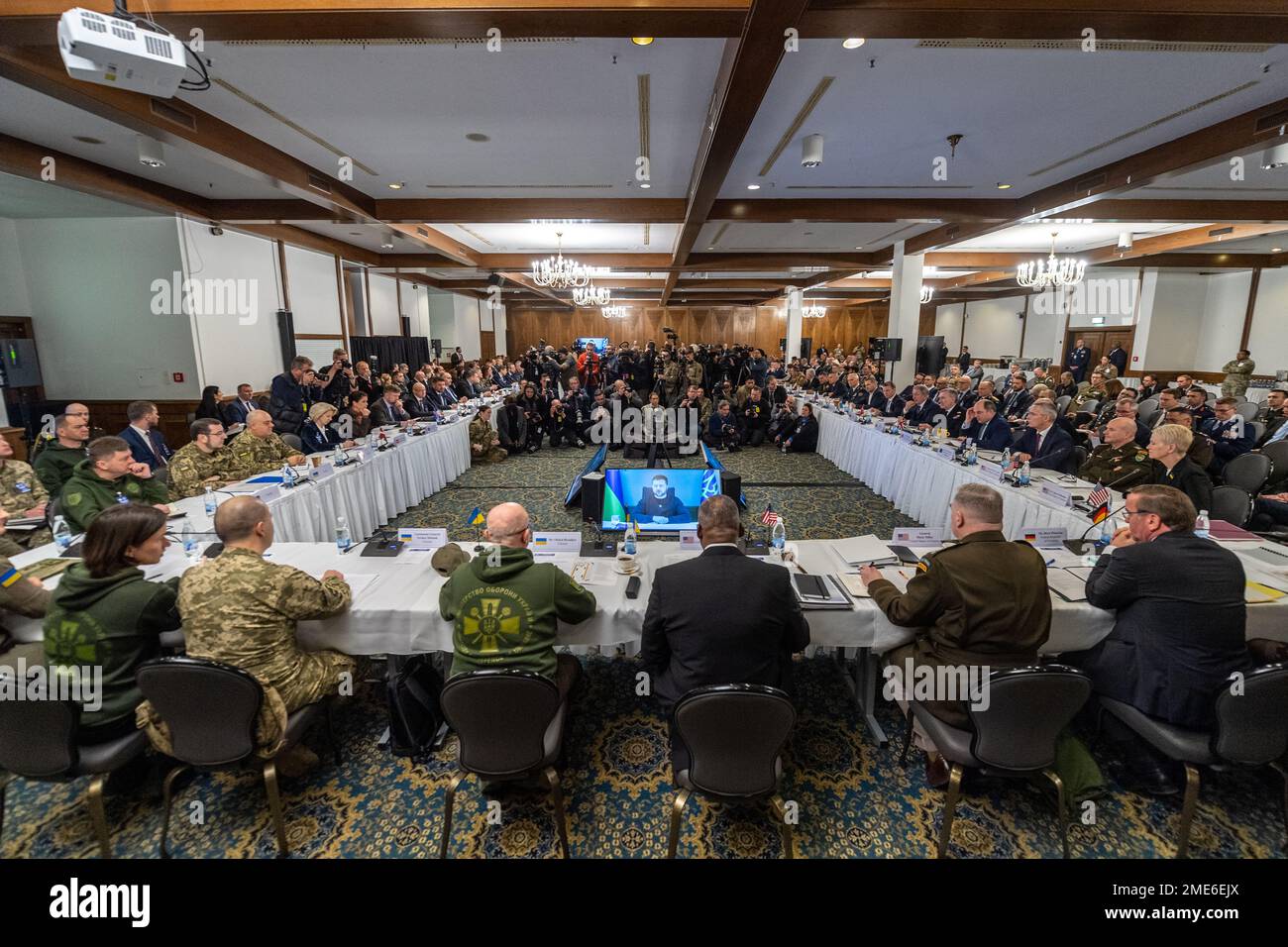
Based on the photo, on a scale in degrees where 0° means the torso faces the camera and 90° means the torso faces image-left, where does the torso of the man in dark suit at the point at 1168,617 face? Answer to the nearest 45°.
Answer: approximately 135°

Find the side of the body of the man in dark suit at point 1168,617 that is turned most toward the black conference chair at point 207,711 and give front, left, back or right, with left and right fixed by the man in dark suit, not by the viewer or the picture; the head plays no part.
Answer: left

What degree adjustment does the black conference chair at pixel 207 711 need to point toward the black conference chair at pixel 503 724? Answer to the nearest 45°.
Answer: approximately 90° to its right

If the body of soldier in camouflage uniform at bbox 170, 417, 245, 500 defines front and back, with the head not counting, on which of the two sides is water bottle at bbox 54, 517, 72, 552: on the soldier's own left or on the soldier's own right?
on the soldier's own right

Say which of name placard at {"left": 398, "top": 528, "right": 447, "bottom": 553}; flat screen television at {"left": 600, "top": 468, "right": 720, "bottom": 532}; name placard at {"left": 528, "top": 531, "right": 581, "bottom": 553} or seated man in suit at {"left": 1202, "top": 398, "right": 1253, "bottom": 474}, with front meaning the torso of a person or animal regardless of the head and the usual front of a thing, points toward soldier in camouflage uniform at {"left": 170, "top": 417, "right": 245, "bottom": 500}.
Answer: the seated man in suit

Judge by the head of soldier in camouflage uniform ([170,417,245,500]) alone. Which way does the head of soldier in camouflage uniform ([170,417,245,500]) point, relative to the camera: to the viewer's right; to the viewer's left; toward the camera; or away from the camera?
to the viewer's right

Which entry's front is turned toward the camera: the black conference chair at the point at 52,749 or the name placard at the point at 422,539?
the name placard

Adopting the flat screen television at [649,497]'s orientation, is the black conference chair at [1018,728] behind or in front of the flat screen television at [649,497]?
in front

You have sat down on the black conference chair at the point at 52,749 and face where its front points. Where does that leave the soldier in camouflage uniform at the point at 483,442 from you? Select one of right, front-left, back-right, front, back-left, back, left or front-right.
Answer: front

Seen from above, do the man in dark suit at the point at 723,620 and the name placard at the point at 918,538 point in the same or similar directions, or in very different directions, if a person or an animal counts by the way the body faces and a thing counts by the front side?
very different directions

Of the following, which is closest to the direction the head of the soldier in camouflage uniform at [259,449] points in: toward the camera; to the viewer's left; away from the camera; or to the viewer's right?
to the viewer's right

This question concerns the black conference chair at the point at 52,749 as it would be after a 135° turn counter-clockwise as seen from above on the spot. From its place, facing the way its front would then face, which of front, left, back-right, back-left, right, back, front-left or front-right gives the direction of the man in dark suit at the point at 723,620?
back-left

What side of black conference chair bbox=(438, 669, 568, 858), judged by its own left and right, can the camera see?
back

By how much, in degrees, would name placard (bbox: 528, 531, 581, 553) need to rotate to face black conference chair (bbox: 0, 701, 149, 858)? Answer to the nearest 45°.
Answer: approximately 45° to its right

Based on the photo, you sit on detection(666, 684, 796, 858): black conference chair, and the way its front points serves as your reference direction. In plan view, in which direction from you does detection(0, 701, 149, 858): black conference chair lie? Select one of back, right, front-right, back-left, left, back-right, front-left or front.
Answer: left

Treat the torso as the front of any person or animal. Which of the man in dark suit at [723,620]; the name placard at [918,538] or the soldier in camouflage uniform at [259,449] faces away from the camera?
the man in dark suit

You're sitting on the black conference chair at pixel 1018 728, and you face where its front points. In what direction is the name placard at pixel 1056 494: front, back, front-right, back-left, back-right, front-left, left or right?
front-right

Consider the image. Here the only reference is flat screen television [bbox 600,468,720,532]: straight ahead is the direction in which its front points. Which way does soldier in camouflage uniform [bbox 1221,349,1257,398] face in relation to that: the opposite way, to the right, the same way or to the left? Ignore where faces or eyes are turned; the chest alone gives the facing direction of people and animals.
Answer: to the right
